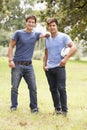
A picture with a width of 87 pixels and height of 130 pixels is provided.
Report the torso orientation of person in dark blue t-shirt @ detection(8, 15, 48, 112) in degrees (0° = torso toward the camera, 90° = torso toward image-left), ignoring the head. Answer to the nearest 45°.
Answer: approximately 0°
